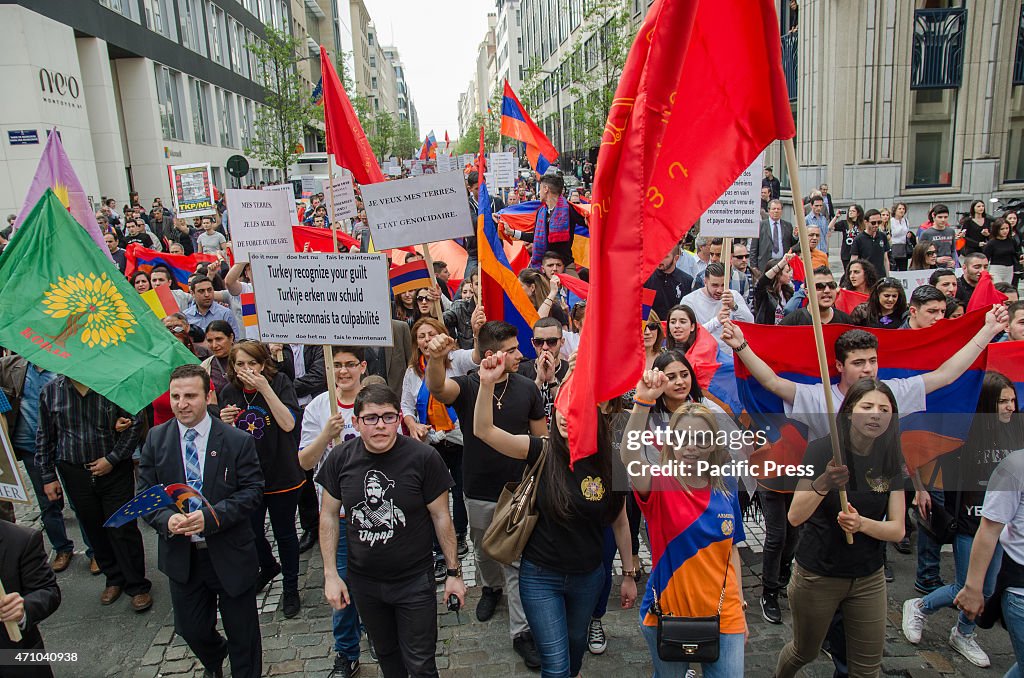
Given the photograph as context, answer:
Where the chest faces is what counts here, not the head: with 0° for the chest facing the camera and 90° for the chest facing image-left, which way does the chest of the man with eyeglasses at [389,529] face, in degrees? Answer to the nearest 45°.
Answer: approximately 0°

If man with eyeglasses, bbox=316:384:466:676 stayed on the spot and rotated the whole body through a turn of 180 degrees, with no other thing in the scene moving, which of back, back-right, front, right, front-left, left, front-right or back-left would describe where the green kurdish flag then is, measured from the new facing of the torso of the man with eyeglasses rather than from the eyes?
front-left

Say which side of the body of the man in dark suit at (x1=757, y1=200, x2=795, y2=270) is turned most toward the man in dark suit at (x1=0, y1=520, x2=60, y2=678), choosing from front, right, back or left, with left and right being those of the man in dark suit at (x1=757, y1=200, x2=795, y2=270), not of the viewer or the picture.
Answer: front

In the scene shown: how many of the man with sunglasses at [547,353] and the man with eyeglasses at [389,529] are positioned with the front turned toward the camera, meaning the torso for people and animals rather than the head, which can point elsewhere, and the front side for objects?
2

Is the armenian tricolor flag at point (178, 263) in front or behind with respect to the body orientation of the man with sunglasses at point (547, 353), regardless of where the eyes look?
behind

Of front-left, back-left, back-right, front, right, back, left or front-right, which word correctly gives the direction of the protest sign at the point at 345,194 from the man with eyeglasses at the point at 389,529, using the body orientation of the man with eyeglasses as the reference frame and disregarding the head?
back

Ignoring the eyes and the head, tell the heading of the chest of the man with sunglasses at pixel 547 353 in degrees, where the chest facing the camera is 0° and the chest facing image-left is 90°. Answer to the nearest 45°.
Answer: approximately 0°

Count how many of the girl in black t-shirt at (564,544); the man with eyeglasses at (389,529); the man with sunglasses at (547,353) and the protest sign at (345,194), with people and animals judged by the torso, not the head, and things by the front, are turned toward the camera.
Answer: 4

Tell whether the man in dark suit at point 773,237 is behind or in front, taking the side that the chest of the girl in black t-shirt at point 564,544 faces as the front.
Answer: behind

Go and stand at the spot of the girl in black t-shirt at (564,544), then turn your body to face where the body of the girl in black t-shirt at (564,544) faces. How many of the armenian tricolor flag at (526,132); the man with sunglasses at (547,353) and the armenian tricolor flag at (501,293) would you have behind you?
3

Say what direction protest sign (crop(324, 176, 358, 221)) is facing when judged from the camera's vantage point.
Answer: facing the viewer

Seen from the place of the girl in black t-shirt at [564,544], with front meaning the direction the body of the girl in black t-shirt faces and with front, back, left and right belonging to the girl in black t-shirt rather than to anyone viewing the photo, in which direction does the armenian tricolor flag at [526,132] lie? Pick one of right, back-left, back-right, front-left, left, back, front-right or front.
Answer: back

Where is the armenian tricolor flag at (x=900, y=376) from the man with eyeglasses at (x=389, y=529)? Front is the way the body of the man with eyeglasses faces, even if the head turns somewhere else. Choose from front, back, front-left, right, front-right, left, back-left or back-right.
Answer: left

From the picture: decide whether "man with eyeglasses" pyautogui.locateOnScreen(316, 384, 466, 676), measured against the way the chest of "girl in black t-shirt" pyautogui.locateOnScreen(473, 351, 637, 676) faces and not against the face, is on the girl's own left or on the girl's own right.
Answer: on the girl's own right

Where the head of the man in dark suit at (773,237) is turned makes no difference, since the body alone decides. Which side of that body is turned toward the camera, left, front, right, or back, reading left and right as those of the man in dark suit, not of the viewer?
front
